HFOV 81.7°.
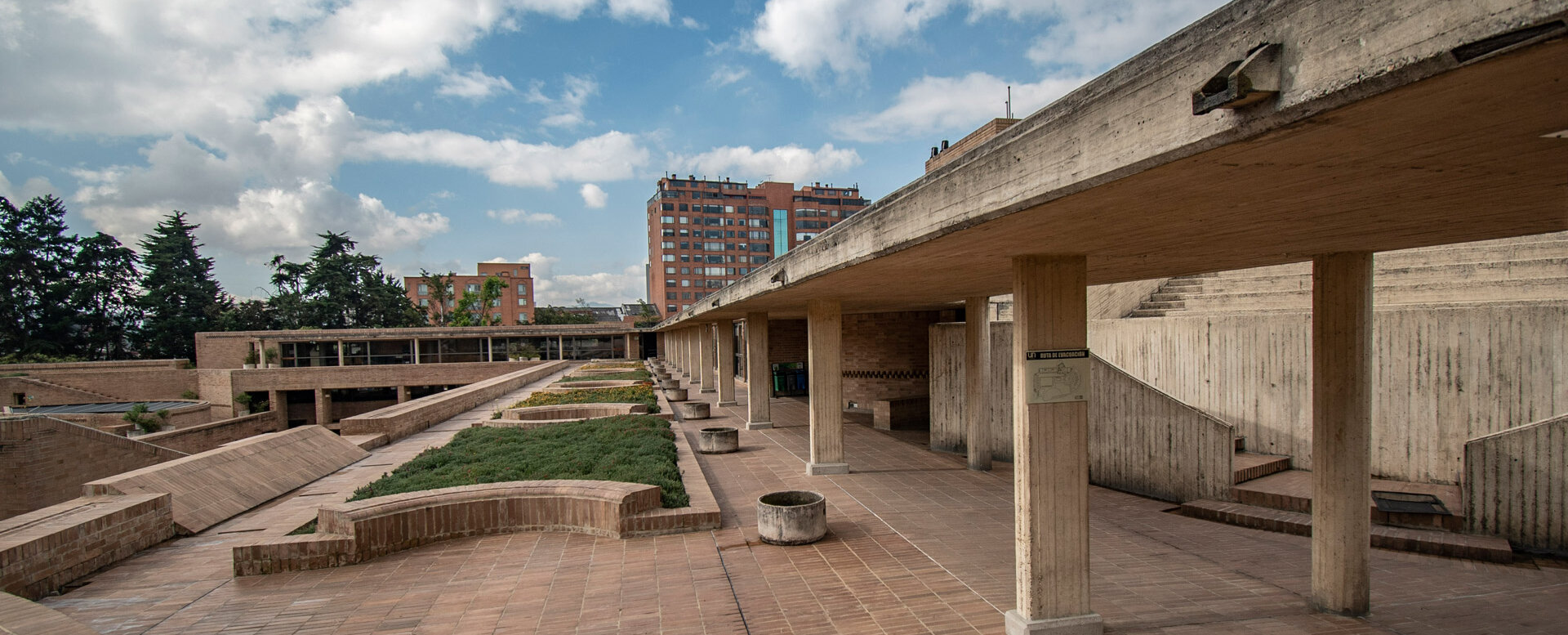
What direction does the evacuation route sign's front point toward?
toward the camera

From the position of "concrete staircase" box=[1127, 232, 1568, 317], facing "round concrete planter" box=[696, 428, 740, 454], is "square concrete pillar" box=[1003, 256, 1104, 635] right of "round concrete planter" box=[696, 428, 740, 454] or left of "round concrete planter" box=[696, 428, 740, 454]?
left

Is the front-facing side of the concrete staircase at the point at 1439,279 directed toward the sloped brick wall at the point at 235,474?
yes

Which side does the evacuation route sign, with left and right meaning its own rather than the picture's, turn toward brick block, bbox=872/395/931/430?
back

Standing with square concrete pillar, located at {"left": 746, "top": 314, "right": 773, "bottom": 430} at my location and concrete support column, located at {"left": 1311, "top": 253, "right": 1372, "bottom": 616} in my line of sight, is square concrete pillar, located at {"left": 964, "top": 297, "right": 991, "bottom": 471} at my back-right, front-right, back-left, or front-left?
front-left

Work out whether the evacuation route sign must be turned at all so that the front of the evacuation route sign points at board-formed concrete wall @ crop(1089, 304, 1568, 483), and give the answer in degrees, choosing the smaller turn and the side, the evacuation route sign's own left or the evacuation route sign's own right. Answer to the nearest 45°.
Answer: approximately 135° to the evacuation route sign's own left

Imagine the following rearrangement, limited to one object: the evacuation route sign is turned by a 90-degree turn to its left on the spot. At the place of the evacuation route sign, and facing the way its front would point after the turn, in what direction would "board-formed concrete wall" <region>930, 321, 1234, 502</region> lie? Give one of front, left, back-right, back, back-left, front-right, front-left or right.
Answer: left

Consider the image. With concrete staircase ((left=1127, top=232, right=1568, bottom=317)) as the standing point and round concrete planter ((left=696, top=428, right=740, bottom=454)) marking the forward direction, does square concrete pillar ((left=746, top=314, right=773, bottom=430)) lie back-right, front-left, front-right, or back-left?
front-right

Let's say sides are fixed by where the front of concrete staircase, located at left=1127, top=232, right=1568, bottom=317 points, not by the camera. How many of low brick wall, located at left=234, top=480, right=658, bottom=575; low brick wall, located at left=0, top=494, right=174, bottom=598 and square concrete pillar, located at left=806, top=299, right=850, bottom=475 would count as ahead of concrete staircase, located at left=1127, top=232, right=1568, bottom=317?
3

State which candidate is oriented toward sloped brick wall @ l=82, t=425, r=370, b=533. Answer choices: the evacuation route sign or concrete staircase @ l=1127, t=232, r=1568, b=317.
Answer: the concrete staircase

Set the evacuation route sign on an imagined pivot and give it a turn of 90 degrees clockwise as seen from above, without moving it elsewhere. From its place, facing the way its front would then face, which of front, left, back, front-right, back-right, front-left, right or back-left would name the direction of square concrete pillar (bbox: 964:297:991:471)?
right

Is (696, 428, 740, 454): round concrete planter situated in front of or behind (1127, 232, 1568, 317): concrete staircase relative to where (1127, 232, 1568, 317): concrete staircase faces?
in front

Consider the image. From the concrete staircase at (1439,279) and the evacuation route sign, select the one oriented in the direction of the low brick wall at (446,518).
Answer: the concrete staircase

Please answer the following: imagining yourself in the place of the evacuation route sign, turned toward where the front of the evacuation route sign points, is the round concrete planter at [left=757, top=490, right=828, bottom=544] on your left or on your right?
on your right

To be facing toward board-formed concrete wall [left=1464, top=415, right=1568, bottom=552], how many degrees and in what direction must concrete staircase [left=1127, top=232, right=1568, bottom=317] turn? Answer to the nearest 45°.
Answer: approximately 45° to its left

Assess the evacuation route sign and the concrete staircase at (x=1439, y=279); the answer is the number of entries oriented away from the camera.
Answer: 0

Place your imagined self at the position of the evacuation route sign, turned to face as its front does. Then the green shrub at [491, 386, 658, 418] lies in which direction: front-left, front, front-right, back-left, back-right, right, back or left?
back-right
